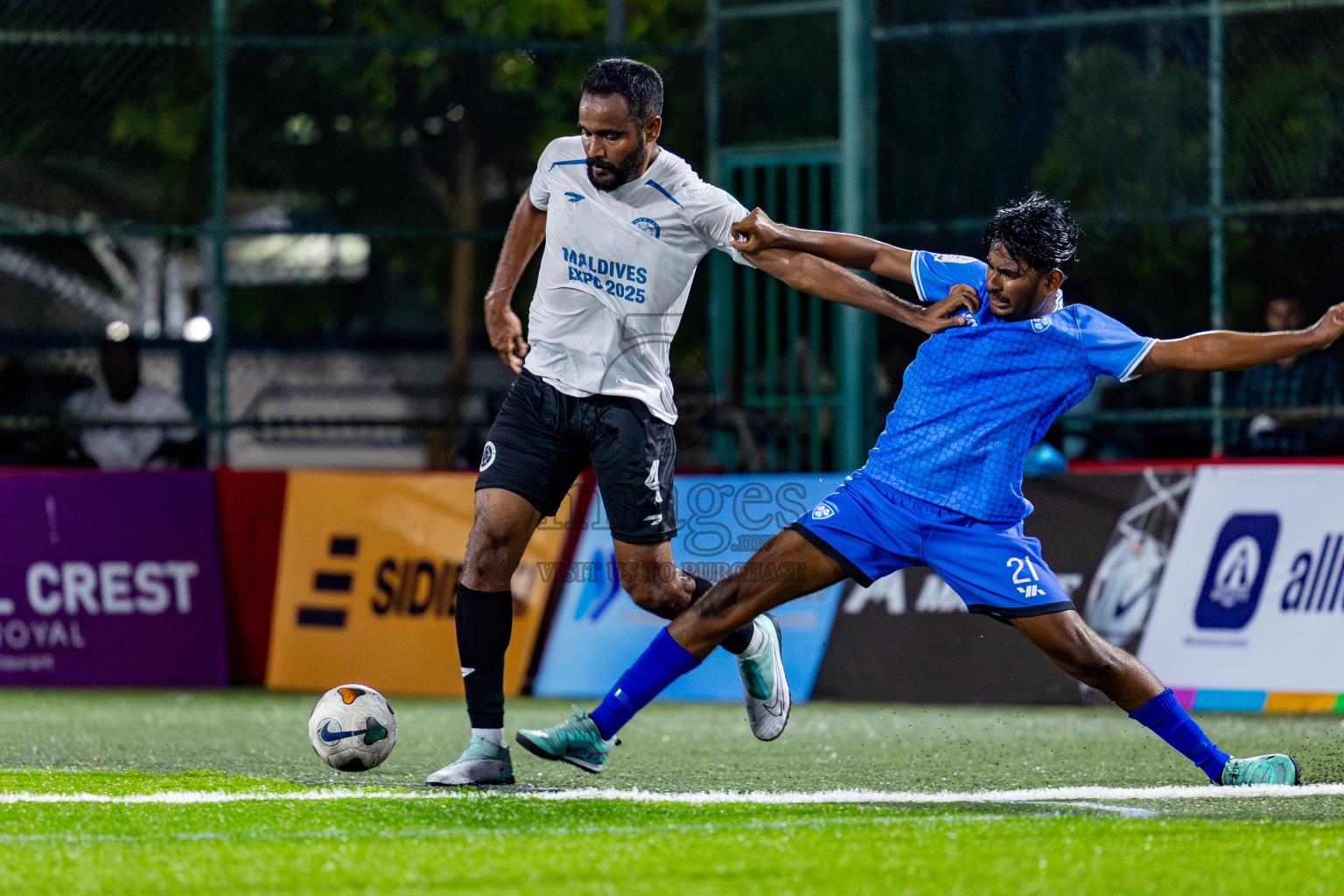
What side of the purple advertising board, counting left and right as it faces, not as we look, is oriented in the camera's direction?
front

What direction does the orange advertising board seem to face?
toward the camera

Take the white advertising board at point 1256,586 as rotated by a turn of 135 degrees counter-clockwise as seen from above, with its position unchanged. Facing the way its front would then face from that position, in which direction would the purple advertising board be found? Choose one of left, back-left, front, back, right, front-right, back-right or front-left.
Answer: back-left

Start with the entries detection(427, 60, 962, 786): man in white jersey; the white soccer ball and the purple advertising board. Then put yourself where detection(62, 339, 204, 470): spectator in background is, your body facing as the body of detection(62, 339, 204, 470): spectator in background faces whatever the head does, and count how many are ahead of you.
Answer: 3

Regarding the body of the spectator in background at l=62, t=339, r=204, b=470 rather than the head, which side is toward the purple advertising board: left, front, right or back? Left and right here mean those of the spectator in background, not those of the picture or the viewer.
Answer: front

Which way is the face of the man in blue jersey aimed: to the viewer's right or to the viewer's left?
to the viewer's left

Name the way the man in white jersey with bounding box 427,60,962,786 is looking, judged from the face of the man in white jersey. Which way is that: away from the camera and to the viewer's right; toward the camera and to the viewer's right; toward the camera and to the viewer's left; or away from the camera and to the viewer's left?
toward the camera and to the viewer's left

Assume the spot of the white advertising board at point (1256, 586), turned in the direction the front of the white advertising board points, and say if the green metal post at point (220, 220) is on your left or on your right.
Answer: on your right

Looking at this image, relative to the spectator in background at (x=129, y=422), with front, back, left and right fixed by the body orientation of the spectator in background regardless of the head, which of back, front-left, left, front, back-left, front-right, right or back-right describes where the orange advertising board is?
front-left

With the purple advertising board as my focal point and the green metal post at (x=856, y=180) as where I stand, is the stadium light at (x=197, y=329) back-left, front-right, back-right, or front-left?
front-right

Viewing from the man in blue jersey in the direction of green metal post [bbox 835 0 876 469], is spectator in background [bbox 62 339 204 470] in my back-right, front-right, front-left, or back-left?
front-left

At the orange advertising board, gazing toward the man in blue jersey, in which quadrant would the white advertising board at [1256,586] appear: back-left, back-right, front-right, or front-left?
front-left

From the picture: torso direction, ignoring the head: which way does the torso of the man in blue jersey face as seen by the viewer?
toward the camera

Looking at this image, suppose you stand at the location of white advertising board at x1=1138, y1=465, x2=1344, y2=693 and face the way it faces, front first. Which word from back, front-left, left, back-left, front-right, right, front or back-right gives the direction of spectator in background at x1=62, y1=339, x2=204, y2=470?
right

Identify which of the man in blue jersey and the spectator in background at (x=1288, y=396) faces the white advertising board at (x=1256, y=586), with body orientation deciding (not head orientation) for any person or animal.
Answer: the spectator in background

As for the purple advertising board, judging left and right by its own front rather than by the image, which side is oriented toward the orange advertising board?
left
